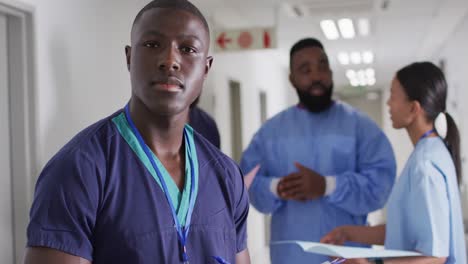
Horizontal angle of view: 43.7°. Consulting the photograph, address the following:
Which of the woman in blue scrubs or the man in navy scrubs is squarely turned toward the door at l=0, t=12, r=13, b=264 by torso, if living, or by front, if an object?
the woman in blue scrubs

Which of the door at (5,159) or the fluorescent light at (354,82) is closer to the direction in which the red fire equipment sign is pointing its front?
the door

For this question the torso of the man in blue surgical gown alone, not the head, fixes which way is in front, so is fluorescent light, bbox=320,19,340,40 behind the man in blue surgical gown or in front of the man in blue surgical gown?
behind

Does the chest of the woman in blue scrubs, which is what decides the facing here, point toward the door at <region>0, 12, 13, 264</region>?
yes

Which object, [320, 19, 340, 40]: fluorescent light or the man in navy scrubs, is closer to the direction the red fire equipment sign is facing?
the man in navy scrubs

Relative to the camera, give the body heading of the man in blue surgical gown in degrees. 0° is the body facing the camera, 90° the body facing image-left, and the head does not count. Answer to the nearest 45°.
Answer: approximately 0°

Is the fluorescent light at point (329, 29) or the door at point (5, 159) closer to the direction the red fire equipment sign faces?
the door

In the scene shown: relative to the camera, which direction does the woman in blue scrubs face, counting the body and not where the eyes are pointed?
to the viewer's left

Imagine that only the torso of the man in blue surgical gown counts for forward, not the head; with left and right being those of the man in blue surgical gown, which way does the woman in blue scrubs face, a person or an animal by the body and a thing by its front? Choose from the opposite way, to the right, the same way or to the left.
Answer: to the right

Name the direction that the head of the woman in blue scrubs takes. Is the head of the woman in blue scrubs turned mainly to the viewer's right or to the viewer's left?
to the viewer's left

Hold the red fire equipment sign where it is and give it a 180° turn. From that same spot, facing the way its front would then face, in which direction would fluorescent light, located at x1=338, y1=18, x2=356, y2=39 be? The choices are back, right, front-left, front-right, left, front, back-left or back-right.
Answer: front-right
